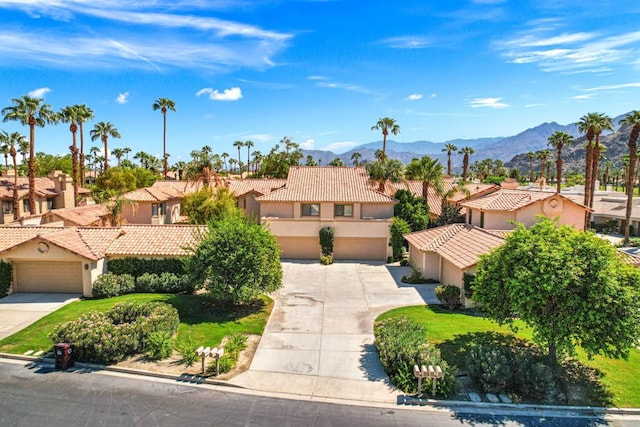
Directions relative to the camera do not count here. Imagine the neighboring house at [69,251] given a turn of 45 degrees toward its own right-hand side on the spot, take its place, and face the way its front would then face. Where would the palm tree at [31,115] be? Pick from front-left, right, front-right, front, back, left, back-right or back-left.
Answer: back-right

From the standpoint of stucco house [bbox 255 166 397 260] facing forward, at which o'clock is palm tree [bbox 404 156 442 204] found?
The palm tree is roughly at 8 o'clock from the stucco house.

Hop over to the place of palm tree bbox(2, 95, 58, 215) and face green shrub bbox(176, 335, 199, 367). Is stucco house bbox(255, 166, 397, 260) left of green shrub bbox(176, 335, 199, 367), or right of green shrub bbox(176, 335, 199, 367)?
left

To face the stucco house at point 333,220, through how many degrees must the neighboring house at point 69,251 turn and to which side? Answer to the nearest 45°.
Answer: approximately 90° to its left

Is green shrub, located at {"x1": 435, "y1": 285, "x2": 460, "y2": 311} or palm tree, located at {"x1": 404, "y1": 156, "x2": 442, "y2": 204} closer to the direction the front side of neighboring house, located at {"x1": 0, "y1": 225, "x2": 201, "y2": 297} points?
the green shrub

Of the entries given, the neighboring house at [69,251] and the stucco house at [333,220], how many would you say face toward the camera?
2

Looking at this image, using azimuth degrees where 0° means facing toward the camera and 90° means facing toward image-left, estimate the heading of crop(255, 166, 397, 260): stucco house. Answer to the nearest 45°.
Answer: approximately 0°

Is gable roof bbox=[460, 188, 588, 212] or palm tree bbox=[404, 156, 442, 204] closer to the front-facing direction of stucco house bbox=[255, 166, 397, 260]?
the gable roof

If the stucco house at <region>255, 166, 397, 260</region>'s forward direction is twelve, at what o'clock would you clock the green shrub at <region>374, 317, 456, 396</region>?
The green shrub is roughly at 12 o'clock from the stucco house.
